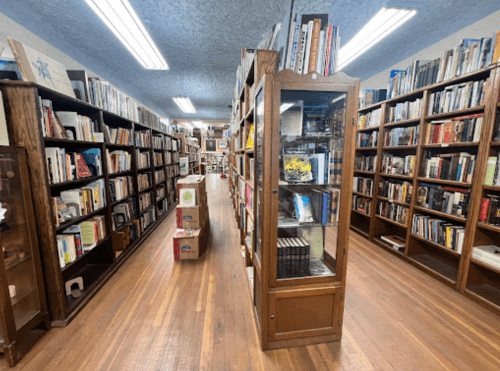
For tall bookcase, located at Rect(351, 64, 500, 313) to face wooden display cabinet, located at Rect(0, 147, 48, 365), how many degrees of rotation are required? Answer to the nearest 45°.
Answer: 0° — it already faces it

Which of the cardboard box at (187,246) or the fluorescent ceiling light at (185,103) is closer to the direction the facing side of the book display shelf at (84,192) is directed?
the cardboard box

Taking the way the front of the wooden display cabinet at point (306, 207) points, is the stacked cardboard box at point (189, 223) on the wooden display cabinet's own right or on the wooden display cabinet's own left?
on the wooden display cabinet's own right

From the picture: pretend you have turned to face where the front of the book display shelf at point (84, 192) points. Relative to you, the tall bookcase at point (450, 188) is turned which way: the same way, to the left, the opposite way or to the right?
the opposite way

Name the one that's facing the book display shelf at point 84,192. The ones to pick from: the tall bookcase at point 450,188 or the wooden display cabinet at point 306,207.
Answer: the tall bookcase

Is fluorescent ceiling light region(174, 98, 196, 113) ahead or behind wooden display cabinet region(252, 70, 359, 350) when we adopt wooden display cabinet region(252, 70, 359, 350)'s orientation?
behind

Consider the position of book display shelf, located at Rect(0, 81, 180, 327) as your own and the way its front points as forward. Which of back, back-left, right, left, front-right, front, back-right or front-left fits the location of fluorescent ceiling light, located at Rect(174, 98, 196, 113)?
left
